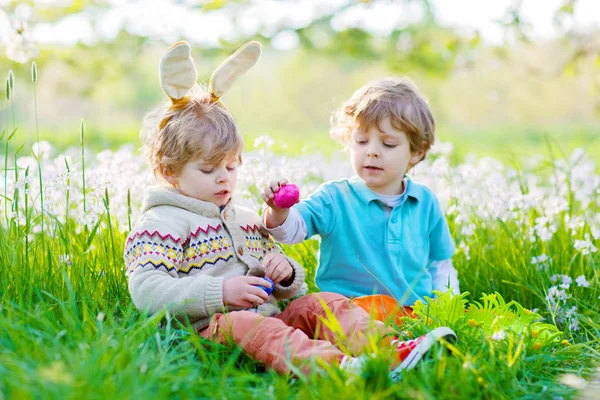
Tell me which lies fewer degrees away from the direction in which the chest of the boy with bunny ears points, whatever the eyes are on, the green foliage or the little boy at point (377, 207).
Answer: the green foliage

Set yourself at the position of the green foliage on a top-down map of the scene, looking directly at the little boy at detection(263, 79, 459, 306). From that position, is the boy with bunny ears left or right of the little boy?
left

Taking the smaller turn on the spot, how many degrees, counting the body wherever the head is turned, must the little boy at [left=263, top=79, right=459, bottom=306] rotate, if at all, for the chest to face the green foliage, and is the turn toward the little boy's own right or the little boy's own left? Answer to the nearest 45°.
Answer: approximately 45° to the little boy's own left

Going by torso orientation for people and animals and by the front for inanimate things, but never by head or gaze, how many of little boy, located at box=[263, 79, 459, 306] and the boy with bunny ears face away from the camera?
0

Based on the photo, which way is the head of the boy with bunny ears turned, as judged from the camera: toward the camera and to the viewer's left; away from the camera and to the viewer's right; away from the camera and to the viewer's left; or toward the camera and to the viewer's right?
toward the camera and to the viewer's right

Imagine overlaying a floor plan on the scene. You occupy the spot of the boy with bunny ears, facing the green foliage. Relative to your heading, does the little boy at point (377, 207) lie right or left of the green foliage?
left

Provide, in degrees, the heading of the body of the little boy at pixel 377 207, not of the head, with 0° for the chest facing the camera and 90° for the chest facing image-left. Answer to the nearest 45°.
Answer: approximately 0°

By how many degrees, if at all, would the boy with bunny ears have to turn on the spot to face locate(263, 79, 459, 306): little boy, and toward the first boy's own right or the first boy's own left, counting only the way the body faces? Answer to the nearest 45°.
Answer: approximately 90° to the first boy's own left
